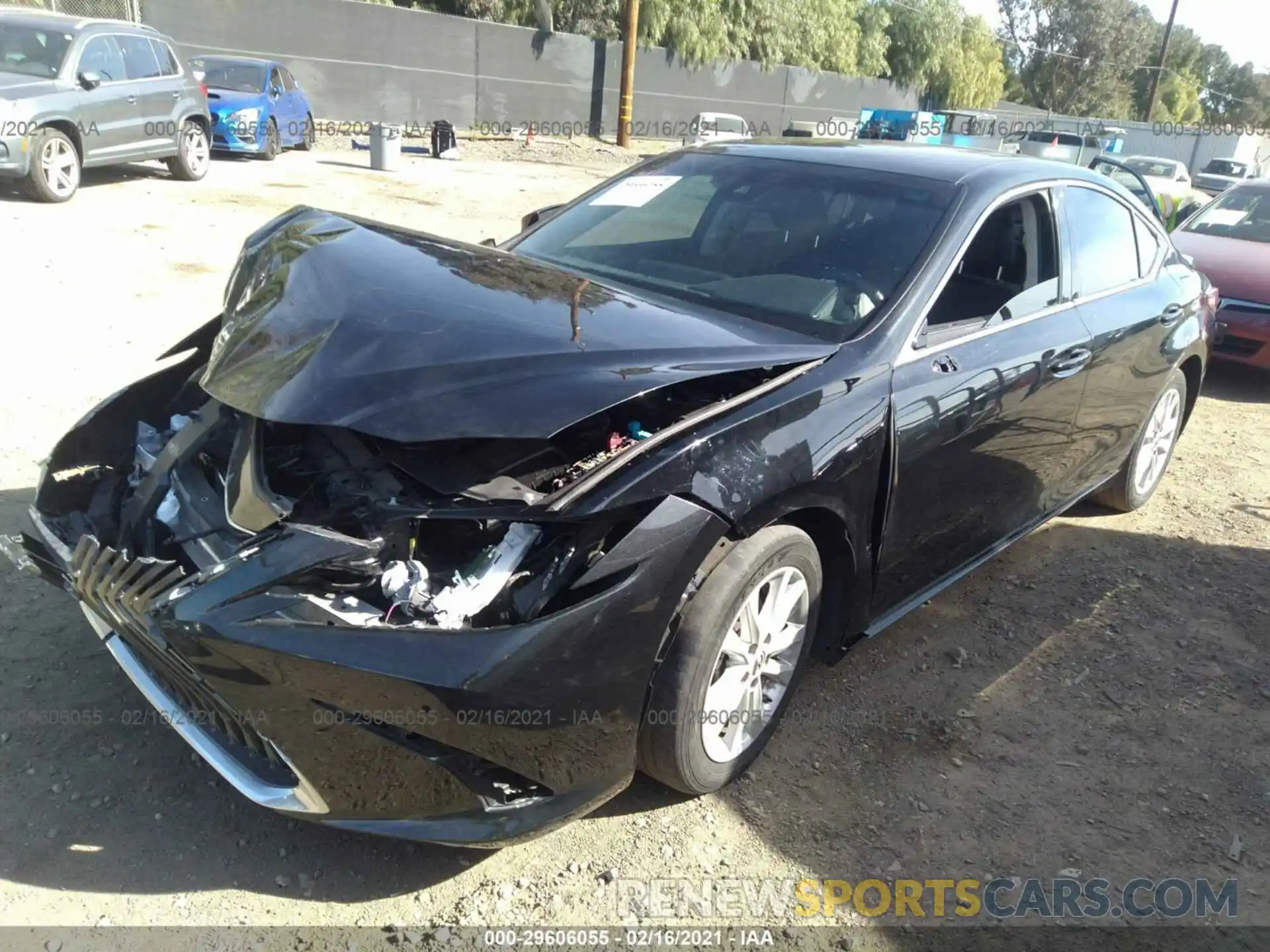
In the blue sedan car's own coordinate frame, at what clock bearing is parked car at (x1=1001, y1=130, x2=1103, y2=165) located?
The parked car is roughly at 7 o'clock from the blue sedan car.

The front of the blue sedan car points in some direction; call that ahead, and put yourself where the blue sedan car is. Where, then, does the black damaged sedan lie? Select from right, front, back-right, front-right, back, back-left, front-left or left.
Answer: front-left

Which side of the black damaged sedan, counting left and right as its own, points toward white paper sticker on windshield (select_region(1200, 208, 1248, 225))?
back

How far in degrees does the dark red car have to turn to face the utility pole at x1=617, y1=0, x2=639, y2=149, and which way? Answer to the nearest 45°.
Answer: approximately 90° to its right

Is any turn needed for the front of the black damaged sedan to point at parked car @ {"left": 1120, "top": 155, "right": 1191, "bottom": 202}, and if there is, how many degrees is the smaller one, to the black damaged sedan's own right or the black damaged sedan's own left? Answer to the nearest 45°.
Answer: approximately 180°

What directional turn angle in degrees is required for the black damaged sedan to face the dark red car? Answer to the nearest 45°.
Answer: approximately 180°

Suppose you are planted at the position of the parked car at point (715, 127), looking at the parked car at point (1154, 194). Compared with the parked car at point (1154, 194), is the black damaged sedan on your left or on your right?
right

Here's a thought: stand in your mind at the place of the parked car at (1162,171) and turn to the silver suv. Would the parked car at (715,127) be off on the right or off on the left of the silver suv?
right

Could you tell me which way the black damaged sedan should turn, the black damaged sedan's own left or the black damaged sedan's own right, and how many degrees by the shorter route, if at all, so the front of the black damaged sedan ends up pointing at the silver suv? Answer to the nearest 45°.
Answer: approximately 90° to the black damaged sedan's own right

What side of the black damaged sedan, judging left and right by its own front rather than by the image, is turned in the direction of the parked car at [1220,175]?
back

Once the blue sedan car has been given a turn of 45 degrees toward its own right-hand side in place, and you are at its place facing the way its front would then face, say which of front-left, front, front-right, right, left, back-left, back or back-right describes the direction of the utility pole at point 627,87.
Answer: back-right

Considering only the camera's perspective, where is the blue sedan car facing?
facing the viewer and to the left of the viewer

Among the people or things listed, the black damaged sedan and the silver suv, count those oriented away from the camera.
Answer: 0

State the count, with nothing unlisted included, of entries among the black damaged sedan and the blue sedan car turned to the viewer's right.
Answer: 0
